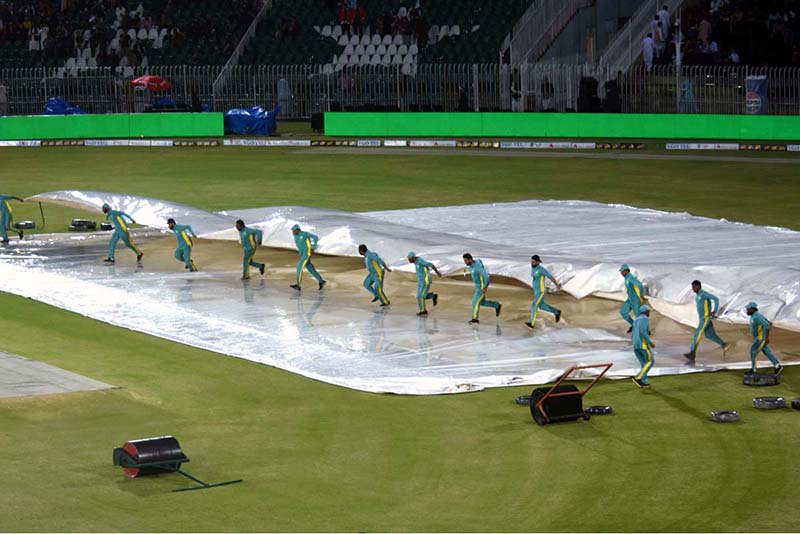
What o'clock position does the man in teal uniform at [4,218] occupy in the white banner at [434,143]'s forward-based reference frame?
The man in teal uniform is roughly at 1 o'clock from the white banner.

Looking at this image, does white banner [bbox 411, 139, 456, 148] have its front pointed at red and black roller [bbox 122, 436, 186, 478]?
yes

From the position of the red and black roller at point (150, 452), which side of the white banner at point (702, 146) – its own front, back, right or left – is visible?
front

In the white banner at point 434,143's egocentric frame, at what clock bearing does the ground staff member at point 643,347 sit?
The ground staff member is roughly at 12 o'clock from the white banner.

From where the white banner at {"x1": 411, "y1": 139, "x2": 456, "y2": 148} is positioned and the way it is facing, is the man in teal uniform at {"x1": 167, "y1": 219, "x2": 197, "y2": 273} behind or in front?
in front

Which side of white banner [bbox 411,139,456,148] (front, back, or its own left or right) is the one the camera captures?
front

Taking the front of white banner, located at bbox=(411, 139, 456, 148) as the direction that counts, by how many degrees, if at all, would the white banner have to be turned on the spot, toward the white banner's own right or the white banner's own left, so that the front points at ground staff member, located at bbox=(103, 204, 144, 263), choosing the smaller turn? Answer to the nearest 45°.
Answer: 0° — it already faces them
